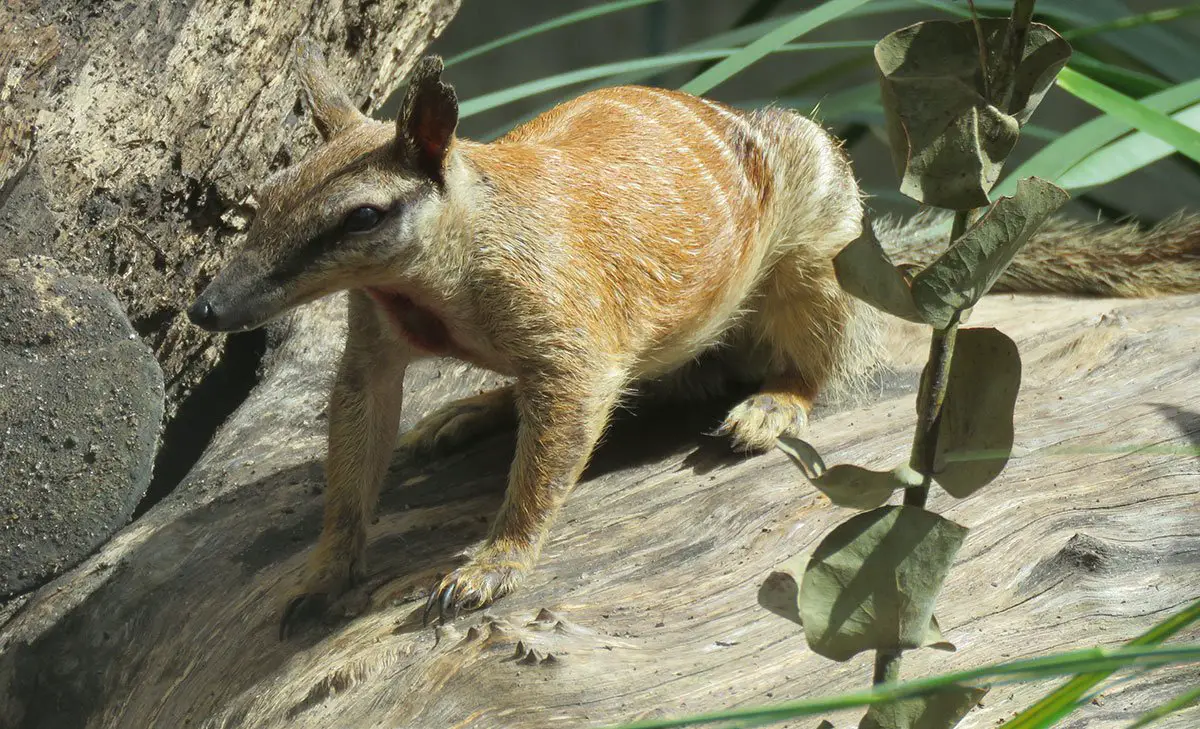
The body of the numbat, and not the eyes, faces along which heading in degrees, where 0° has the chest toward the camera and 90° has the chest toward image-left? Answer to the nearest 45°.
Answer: approximately 45°

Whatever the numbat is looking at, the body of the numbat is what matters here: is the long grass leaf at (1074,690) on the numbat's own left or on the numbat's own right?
on the numbat's own left

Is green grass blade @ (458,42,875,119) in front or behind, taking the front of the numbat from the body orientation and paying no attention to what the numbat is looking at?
behind

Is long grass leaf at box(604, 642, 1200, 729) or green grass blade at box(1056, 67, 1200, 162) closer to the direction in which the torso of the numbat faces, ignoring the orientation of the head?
the long grass leaf

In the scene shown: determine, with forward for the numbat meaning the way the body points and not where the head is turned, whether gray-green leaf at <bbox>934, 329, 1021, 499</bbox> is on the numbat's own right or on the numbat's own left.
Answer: on the numbat's own left

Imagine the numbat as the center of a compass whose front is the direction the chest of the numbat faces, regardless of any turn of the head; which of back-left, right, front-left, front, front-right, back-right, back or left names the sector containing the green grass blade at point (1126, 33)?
back

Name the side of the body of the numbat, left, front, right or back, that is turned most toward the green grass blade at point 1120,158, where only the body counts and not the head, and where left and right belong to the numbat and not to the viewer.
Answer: back
